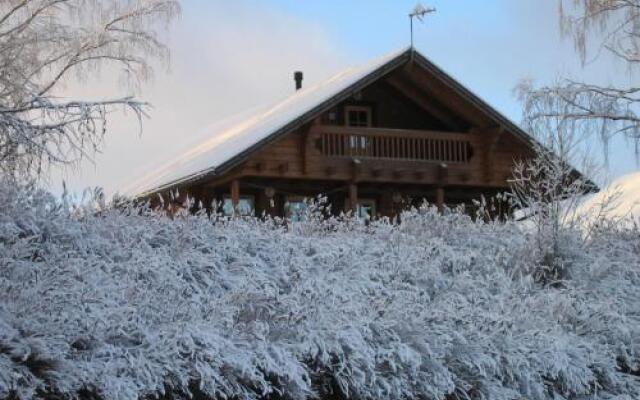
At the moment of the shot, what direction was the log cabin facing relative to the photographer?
facing the viewer and to the right of the viewer
